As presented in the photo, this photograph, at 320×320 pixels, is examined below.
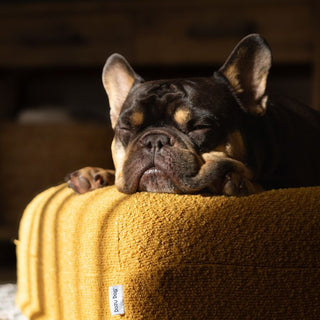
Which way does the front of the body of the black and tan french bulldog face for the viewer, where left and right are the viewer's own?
facing the viewer and to the left of the viewer

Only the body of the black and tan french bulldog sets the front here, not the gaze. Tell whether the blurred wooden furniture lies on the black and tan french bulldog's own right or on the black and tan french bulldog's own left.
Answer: on the black and tan french bulldog's own right
